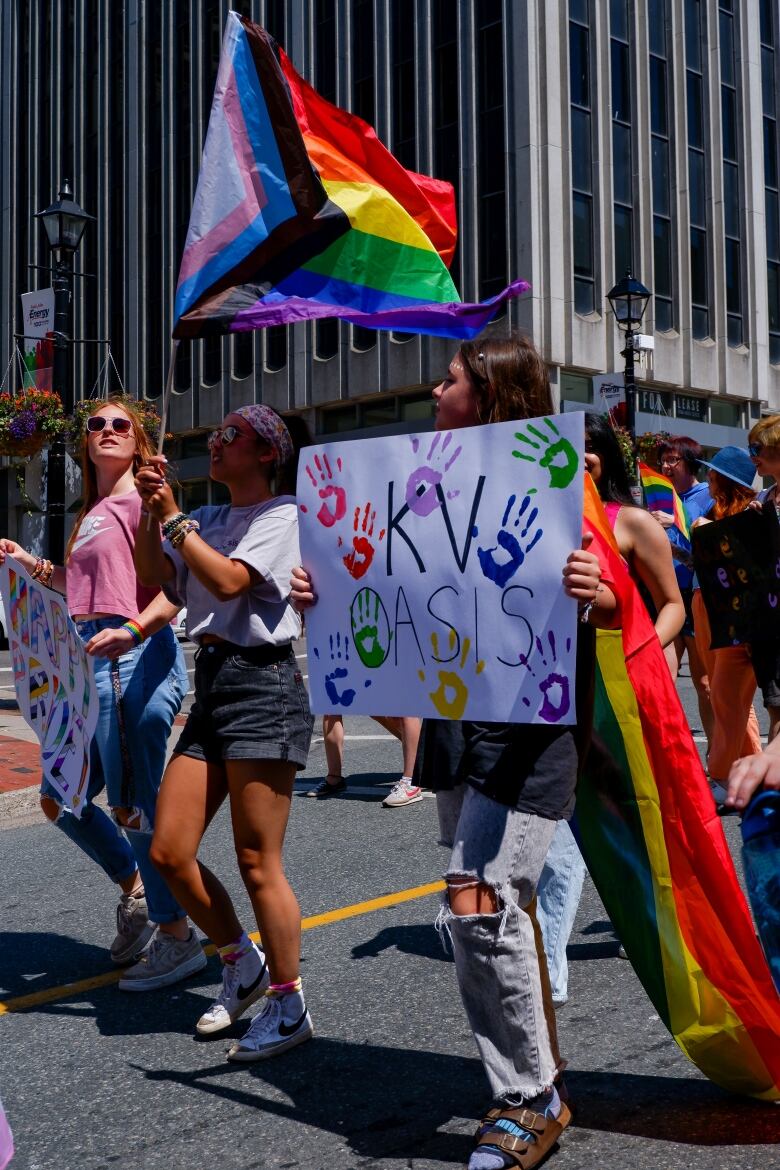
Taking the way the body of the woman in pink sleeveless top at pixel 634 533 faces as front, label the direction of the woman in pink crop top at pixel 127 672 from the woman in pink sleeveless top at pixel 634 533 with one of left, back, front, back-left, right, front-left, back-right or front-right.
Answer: front-right

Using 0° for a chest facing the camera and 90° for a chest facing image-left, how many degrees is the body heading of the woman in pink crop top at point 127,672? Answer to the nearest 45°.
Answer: approximately 45°

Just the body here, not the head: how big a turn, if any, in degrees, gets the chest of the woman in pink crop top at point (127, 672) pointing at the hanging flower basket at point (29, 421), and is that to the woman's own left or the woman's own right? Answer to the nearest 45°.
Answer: approximately 135° to the woman's own right

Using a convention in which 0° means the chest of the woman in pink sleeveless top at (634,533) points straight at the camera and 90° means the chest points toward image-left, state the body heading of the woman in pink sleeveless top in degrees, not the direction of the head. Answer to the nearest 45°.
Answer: approximately 45°
